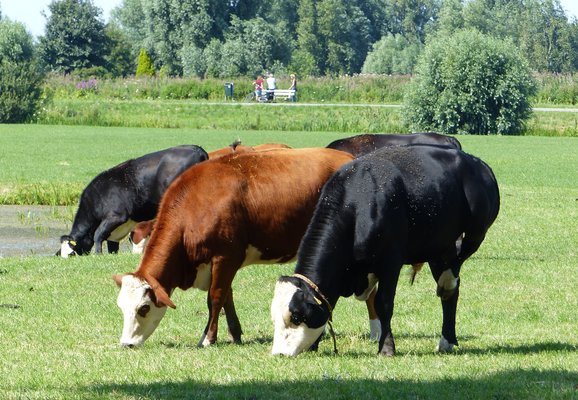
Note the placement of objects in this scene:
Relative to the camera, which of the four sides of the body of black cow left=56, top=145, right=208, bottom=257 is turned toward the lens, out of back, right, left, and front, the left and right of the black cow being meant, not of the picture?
left

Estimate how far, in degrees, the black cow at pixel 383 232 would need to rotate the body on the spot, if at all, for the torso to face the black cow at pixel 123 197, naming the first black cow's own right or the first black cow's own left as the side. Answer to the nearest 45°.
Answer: approximately 90° to the first black cow's own right

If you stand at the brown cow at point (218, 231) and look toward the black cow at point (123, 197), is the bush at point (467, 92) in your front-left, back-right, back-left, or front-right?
front-right

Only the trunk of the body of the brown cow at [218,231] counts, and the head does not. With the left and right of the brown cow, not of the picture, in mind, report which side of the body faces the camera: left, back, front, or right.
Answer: left

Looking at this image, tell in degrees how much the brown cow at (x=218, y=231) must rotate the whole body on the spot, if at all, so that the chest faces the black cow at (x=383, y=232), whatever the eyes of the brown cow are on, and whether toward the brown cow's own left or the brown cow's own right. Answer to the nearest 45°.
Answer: approximately 135° to the brown cow's own left

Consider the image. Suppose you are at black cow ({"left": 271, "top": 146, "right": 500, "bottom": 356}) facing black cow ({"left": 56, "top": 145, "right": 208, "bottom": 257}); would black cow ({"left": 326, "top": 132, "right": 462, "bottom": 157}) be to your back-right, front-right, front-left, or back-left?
front-right

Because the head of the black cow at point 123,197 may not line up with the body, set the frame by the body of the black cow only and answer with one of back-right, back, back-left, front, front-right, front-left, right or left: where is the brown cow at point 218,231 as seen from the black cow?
left

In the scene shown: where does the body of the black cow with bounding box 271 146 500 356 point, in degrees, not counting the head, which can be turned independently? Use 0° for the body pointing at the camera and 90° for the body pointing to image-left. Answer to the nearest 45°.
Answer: approximately 45°
